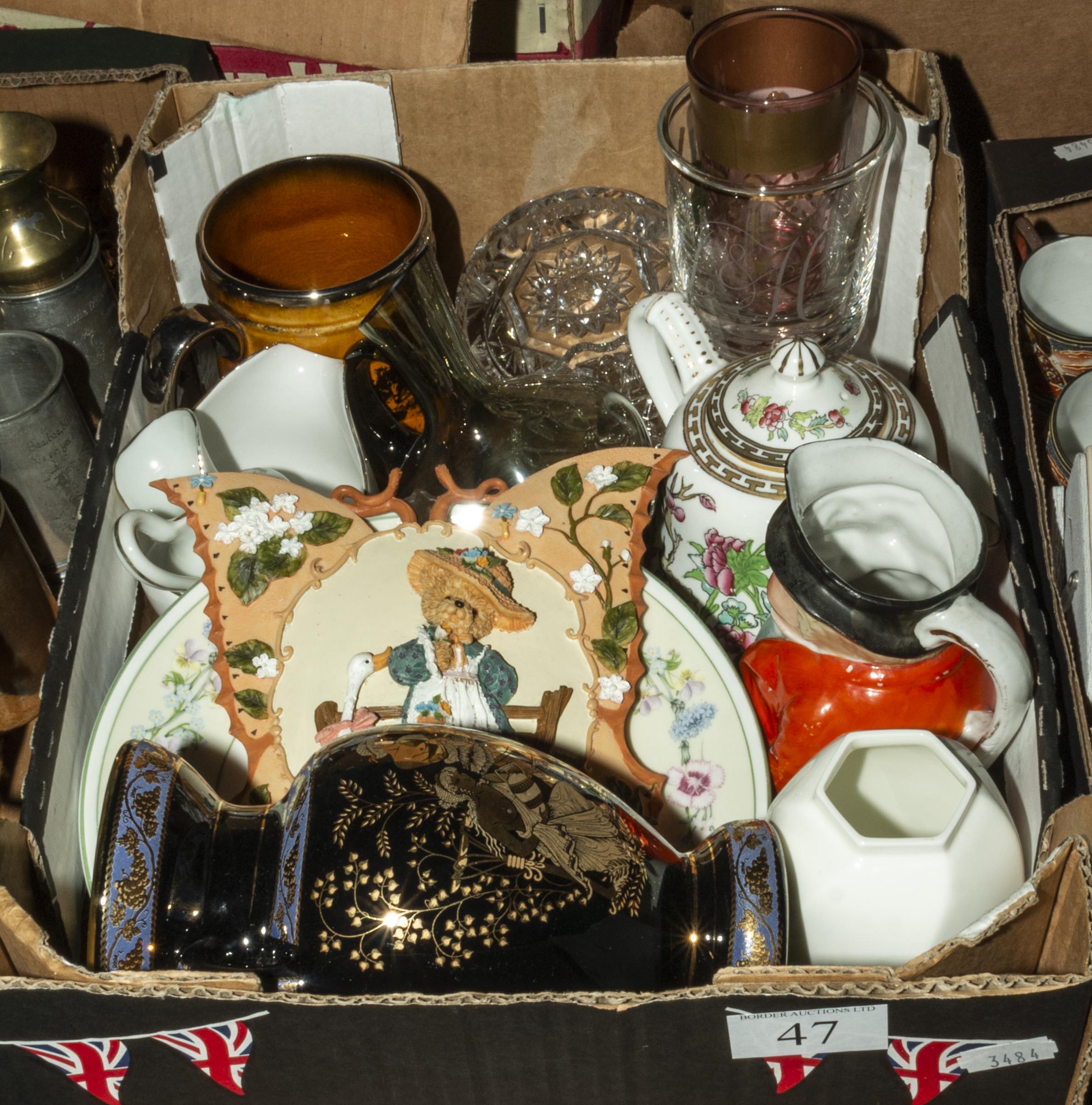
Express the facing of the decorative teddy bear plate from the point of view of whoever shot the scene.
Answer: facing the viewer
